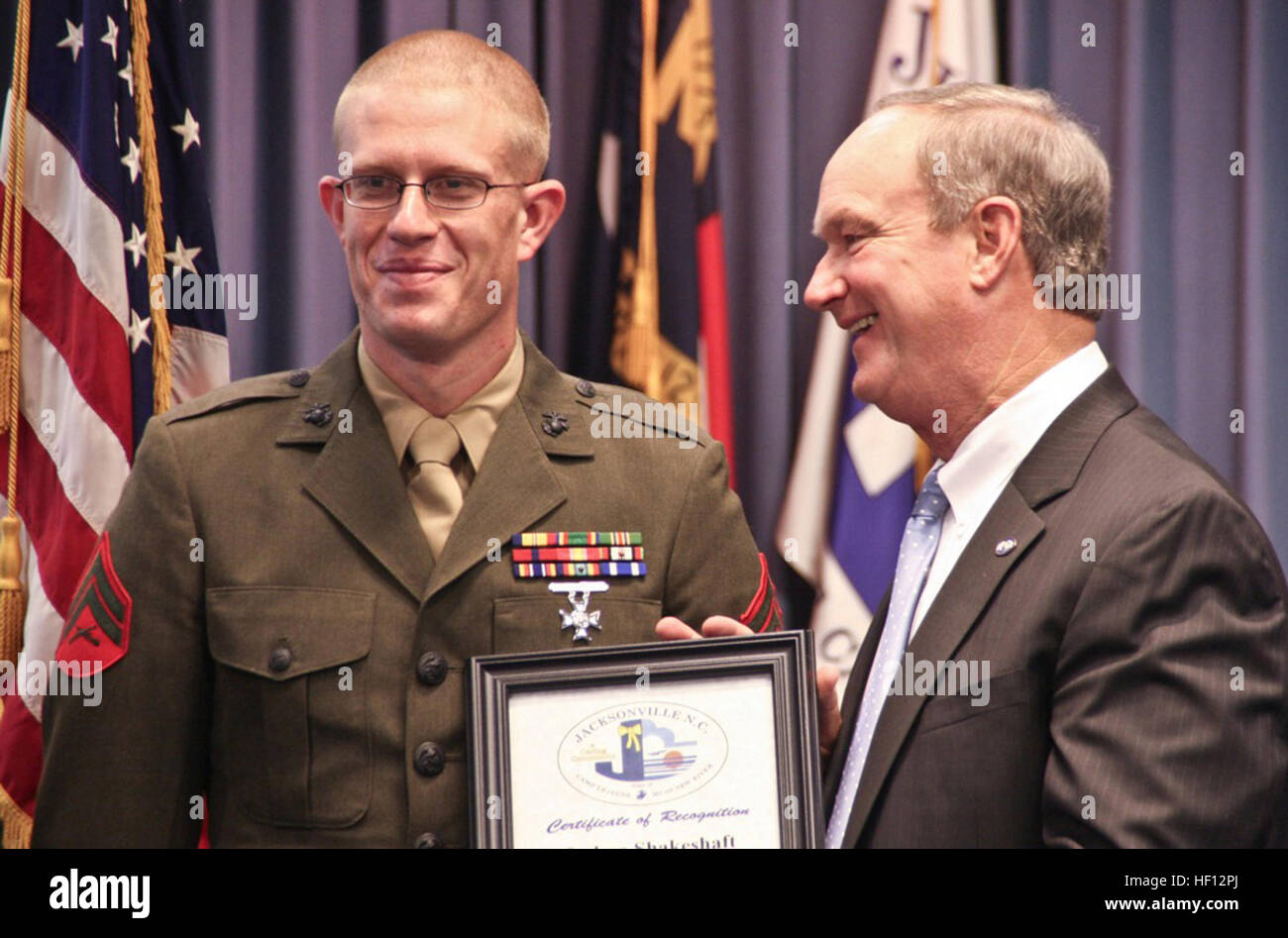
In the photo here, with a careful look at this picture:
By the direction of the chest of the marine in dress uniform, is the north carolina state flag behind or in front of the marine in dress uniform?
behind

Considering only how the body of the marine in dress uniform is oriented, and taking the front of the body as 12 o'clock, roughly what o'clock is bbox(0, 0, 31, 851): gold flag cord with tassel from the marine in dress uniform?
The gold flag cord with tassel is roughly at 5 o'clock from the marine in dress uniform.

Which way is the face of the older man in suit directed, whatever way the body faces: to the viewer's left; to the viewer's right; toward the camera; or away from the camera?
to the viewer's left

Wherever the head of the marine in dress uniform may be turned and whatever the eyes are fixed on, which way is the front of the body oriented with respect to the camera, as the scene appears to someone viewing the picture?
toward the camera
